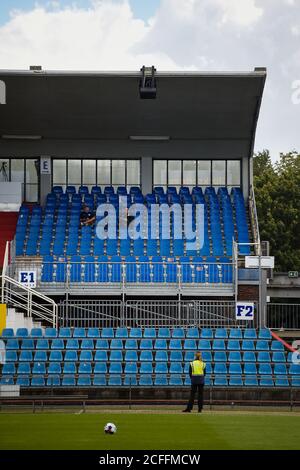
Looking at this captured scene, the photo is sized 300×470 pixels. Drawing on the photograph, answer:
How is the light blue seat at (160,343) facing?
toward the camera

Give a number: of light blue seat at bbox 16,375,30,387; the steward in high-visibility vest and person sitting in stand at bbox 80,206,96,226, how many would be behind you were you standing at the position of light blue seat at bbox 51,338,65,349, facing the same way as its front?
1

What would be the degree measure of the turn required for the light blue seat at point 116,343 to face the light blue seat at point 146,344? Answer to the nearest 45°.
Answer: approximately 90° to its left

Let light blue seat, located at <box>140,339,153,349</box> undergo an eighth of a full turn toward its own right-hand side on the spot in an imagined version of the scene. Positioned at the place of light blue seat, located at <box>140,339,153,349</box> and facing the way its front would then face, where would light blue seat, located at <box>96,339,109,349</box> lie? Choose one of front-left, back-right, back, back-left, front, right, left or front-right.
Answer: front-right

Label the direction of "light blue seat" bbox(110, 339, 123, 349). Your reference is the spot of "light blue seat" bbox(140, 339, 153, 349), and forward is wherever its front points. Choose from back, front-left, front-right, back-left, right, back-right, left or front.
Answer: right

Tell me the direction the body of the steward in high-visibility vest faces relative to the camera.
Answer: away from the camera

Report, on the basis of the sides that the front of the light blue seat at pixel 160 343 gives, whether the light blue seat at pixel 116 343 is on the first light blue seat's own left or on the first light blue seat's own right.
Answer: on the first light blue seat's own right

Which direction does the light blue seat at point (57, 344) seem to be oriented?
toward the camera

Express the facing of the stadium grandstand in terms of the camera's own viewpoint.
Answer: facing the viewer

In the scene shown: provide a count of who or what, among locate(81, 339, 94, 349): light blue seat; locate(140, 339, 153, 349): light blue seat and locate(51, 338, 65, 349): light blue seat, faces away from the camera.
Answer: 0

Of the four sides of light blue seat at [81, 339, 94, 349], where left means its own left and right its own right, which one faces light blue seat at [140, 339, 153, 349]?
left

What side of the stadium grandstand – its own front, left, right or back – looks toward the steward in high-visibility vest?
front
